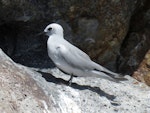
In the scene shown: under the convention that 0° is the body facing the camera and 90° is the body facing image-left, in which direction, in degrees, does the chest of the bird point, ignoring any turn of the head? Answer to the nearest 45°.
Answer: approximately 90°
